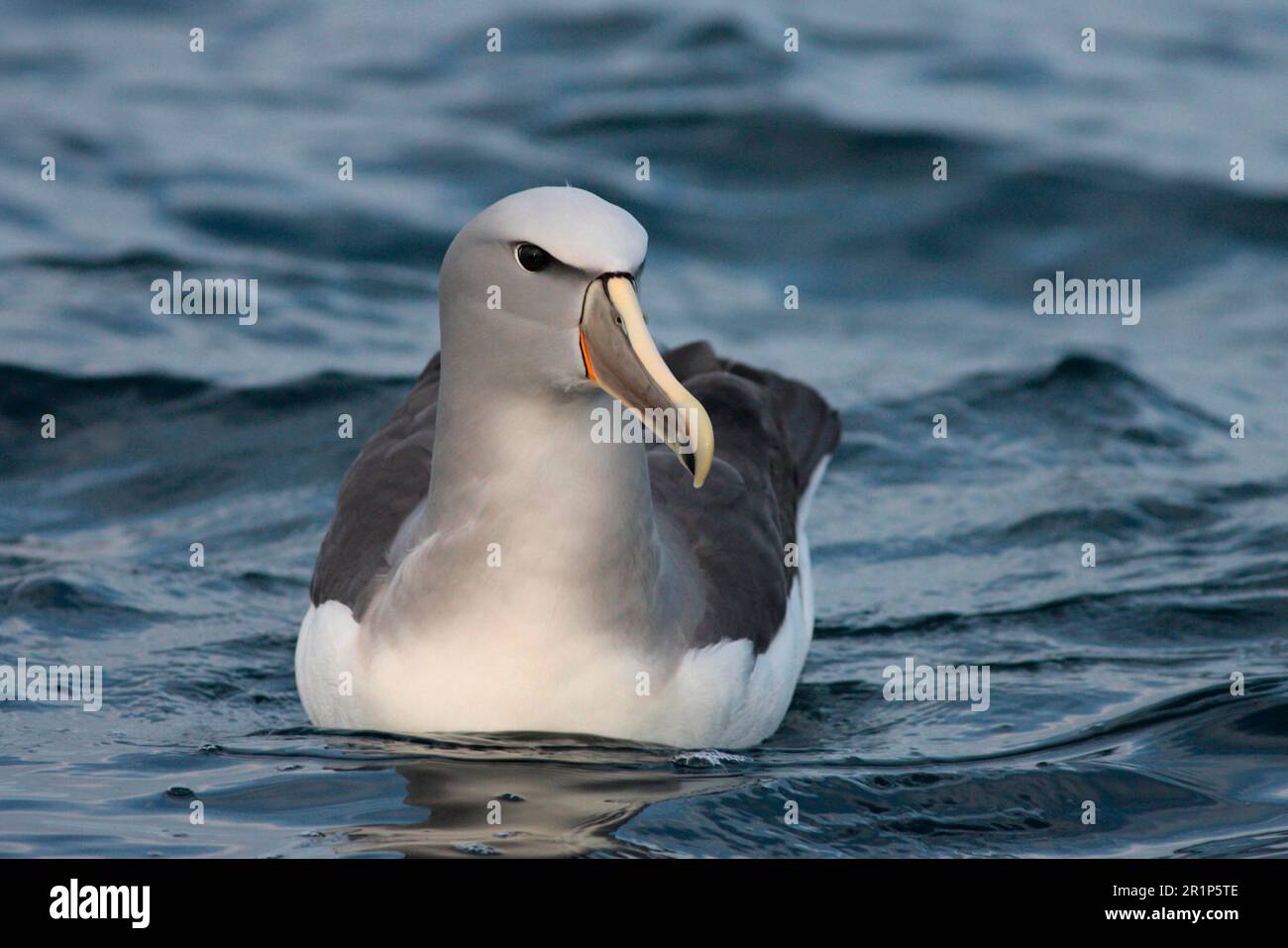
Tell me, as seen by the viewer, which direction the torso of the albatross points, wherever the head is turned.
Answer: toward the camera
